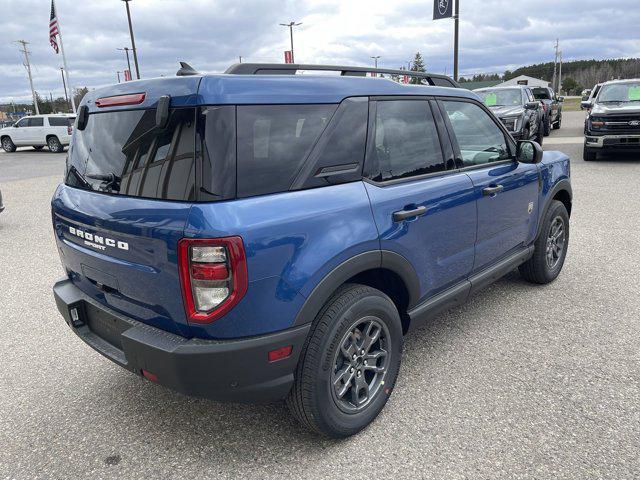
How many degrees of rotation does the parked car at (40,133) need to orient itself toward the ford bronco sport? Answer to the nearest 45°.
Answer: approximately 90° to its left

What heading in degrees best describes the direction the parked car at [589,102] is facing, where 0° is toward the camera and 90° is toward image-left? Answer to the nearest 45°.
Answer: approximately 45°

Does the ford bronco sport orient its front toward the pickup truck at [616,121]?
yes

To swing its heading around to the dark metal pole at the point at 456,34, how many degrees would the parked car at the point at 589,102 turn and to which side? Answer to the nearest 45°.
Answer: approximately 90° to its right

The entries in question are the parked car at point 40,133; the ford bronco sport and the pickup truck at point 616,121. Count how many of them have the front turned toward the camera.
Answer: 1

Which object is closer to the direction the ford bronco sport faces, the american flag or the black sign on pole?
the black sign on pole

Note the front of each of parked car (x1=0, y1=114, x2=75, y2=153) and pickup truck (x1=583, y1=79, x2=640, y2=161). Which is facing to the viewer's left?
the parked car

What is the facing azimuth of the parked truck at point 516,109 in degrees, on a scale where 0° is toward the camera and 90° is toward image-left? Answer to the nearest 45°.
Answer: approximately 45°

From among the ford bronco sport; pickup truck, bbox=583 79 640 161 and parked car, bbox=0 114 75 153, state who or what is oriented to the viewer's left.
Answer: the parked car

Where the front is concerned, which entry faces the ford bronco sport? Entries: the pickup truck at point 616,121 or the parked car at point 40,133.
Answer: the pickup truck

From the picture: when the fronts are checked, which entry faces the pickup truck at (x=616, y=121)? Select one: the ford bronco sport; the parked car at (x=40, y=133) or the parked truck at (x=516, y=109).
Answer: the ford bronco sport

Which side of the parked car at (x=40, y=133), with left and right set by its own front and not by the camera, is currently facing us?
left
